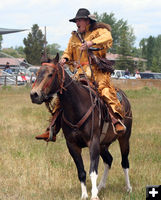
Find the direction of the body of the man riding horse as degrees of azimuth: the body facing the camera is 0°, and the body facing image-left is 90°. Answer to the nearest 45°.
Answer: approximately 45°

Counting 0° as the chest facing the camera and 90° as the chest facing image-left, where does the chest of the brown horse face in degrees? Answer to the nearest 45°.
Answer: approximately 45°
